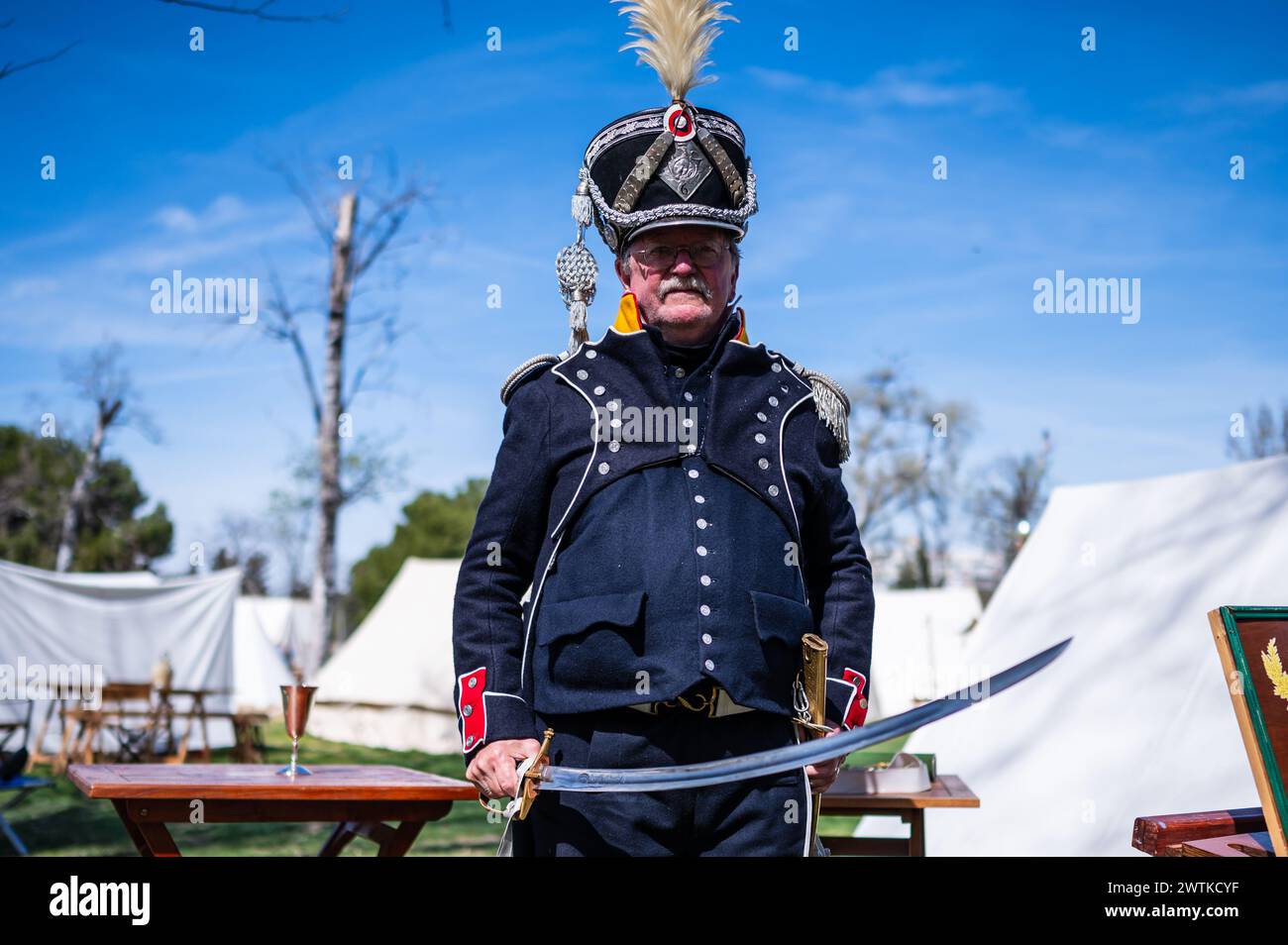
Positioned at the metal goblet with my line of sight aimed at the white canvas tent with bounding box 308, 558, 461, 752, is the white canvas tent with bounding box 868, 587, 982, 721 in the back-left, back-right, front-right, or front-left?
front-right

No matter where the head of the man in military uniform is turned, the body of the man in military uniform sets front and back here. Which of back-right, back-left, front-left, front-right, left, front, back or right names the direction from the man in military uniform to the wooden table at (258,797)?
back-right

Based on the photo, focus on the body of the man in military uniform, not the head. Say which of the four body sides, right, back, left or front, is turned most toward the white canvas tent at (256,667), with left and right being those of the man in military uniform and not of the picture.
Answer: back

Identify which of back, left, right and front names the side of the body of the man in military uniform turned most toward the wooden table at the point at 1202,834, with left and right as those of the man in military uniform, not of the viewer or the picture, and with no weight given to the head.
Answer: left

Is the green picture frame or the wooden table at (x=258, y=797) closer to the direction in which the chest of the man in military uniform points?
the green picture frame

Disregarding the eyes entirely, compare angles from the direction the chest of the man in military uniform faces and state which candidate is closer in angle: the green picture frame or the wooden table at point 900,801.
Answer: the green picture frame

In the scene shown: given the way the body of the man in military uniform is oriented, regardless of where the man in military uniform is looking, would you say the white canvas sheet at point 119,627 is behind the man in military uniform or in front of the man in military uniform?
behind

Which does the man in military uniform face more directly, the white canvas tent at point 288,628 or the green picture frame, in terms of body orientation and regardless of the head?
the green picture frame

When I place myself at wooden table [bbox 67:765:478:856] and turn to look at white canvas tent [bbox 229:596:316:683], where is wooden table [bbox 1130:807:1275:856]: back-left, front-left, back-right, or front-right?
back-right

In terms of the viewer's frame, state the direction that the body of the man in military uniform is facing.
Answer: toward the camera

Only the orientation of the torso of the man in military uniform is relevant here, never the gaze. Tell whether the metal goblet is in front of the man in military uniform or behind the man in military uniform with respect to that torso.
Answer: behind
